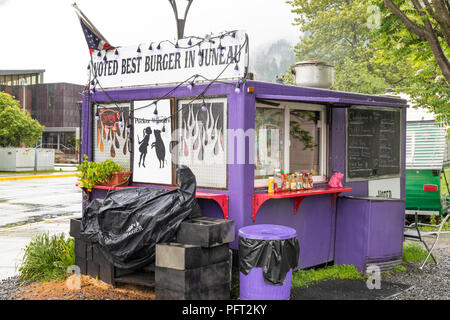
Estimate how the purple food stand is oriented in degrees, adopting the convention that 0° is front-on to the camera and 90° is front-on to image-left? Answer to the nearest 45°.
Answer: approximately 315°

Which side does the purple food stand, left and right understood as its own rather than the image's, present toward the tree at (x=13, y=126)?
back

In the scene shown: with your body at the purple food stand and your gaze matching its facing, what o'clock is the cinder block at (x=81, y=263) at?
The cinder block is roughly at 4 o'clock from the purple food stand.

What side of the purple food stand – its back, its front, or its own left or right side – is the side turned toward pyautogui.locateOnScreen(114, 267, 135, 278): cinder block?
right

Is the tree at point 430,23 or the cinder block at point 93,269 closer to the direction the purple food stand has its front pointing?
the tree

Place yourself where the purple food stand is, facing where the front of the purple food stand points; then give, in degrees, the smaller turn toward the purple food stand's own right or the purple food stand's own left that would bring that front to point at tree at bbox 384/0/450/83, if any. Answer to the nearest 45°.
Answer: approximately 45° to the purple food stand's own left

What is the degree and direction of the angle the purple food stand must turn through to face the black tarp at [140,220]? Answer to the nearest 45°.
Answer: approximately 90° to its right

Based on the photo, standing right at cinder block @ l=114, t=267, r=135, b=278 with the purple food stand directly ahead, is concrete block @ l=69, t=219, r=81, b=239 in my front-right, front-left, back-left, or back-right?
back-left

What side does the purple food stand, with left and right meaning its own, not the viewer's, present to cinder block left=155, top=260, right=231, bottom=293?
right
